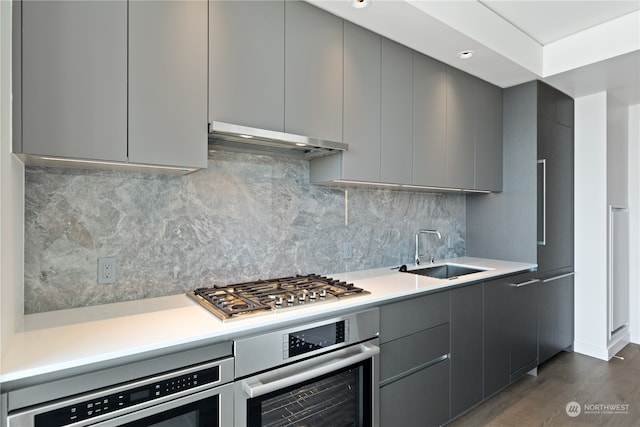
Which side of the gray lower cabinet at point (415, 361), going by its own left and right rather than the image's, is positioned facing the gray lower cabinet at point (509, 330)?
left

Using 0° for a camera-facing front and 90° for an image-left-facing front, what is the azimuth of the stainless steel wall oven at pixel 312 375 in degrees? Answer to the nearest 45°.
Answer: approximately 315°

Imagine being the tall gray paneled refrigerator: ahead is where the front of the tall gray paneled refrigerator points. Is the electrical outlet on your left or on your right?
on your right

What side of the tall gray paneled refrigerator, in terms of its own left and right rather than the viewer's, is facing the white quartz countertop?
right

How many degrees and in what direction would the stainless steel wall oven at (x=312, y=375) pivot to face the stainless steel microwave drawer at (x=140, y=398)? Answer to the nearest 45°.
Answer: approximately 90° to its right

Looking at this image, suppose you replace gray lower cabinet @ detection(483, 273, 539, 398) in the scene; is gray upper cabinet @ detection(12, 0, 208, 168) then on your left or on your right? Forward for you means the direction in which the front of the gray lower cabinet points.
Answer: on your right

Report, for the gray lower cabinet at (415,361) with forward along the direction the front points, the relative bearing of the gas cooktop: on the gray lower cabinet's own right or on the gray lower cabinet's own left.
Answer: on the gray lower cabinet's own right

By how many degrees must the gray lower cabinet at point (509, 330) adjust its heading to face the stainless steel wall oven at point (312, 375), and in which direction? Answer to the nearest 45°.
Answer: approximately 90° to its right

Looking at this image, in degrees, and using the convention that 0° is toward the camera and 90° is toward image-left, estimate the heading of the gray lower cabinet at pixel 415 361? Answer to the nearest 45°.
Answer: approximately 315°

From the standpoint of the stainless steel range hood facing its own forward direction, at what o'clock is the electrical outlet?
The electrical outlet is roughly at 4 o'clock from the stainless steel range hood.

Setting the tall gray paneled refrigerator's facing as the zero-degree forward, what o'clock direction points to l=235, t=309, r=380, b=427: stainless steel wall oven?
The stainless steel wall oven is roughly at 2 o'clock from the tall gray paneled refrigerator.

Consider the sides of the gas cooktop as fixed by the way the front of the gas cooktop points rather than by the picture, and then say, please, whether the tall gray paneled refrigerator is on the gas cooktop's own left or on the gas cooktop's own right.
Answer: on the gas cooktop's own left

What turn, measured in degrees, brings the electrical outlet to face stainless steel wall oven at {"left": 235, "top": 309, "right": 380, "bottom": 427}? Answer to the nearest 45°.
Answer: approximately 45° to its left

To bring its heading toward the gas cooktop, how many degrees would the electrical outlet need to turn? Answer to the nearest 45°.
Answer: approximately 45° to its left
